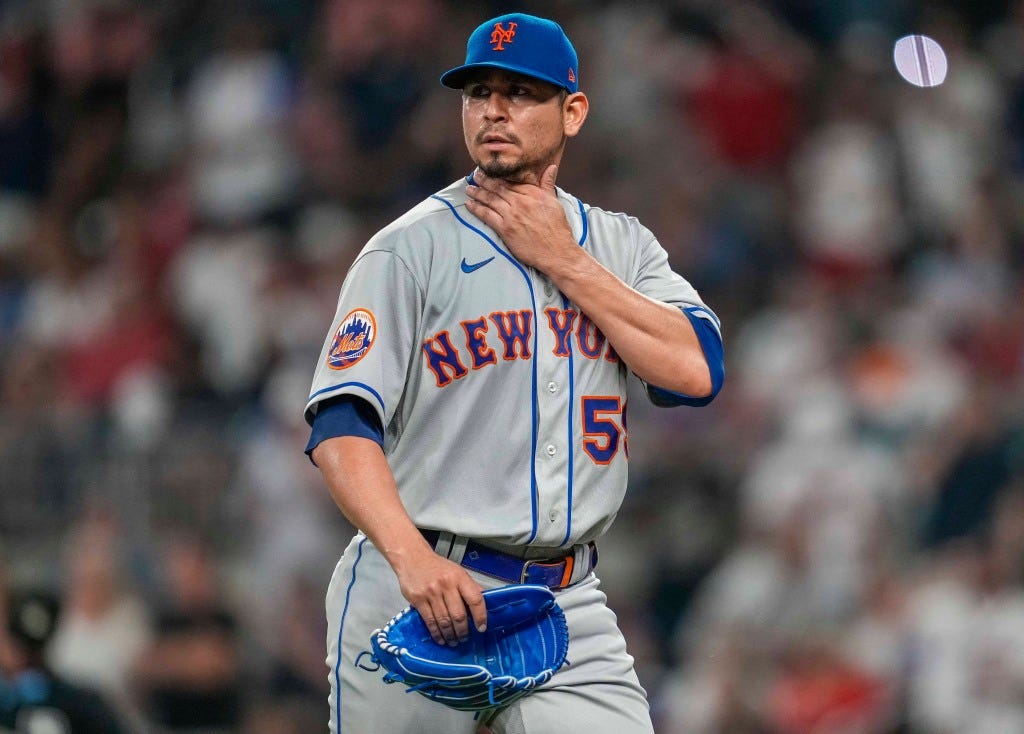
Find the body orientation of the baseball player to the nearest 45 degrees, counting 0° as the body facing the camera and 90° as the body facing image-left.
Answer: approximately 315°
